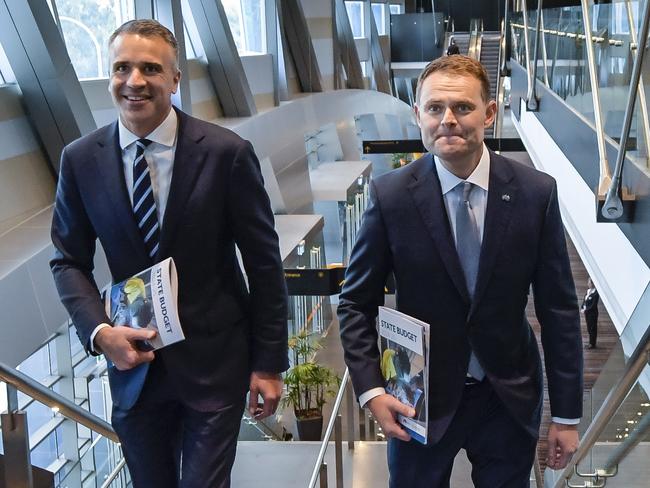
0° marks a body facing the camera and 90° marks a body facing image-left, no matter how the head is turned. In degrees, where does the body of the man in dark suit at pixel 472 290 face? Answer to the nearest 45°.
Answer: approximately 0°

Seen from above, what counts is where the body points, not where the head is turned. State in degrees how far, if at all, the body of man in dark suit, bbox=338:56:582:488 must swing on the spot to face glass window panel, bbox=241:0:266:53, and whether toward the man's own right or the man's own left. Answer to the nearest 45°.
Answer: approximately 180°

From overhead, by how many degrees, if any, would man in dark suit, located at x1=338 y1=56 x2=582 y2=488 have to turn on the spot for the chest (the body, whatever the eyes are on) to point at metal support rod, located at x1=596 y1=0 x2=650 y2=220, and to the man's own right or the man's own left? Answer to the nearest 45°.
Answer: approximately 180°

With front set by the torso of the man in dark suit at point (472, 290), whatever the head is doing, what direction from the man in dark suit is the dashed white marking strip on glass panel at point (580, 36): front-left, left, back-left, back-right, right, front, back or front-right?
back

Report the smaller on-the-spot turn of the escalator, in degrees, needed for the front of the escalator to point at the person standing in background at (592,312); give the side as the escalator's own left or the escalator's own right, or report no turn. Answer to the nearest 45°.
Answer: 0° — it already faces them

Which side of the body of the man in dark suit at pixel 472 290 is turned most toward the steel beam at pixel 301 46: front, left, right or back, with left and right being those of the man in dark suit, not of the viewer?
back

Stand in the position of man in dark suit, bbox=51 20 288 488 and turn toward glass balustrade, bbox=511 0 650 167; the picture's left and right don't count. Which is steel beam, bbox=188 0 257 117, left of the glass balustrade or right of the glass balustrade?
left

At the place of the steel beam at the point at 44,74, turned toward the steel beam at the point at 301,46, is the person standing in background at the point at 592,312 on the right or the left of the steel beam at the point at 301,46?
right

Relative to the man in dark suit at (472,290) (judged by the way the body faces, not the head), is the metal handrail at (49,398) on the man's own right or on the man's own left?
on the man's own right

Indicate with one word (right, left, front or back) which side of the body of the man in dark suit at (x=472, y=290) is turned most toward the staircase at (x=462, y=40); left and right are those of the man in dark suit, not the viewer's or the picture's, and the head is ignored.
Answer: back
